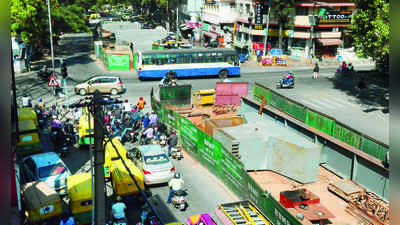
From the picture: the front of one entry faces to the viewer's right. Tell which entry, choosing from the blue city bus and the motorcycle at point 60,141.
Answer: the blue city bus

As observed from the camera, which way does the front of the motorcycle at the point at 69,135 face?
facing away from the viewer

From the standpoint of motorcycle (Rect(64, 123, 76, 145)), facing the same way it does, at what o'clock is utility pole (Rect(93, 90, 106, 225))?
The utility pole is roughly at 6 o'clock from the motorcycle.

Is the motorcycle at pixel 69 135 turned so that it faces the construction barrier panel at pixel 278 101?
no

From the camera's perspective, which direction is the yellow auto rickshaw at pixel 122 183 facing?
away from the camera

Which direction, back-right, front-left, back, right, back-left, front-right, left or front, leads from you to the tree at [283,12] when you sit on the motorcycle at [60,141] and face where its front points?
right

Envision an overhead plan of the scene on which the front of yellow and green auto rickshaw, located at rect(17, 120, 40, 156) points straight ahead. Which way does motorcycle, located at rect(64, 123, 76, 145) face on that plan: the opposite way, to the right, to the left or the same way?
the same way

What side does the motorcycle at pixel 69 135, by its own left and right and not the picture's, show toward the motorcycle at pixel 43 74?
front

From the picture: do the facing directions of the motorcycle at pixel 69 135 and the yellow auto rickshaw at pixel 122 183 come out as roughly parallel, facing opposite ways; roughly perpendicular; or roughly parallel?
roughly parallel

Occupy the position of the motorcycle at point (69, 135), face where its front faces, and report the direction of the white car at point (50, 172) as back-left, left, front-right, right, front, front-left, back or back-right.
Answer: back

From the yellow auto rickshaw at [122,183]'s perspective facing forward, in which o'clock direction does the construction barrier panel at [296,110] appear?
The construction barrier panel is roughly at 2 o'clock from the yellow auto rickshaw.

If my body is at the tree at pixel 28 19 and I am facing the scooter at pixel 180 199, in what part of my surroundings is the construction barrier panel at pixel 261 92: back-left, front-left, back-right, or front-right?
front-left

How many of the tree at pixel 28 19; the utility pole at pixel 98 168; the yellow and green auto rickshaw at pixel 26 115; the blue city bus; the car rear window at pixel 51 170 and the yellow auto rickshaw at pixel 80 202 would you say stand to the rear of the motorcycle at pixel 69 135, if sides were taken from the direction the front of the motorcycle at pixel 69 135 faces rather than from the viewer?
3

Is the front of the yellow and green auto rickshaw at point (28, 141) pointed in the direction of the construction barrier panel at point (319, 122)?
no

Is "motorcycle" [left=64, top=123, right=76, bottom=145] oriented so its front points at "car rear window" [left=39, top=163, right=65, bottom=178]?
no

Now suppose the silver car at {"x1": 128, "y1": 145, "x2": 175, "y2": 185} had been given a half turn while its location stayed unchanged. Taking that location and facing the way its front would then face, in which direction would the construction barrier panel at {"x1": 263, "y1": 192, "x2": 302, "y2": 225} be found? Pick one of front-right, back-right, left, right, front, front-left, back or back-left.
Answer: front

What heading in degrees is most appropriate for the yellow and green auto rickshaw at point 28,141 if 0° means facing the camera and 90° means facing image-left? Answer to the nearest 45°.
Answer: approximately 180°

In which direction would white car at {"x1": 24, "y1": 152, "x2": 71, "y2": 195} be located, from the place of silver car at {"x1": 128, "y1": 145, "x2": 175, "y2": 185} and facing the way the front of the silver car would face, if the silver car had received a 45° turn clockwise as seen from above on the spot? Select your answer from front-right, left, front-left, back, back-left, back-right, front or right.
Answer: left

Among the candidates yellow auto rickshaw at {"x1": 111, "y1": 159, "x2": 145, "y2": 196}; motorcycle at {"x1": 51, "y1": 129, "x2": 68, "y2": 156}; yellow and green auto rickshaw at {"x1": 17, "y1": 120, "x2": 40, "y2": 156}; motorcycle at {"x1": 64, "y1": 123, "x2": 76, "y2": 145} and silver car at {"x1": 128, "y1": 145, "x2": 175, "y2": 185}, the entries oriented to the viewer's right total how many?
0

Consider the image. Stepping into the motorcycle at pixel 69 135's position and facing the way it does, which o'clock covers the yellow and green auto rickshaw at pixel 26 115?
The yellow and green auto rickshaw is roughly at 10 o'clock from the motorcycle.
